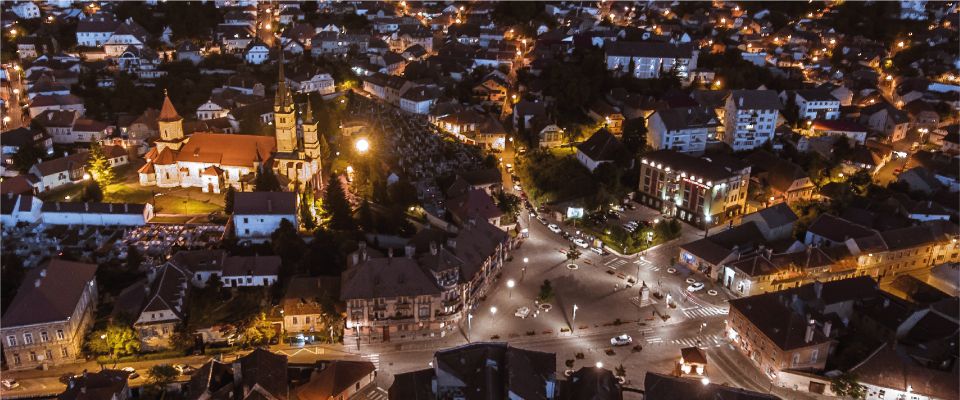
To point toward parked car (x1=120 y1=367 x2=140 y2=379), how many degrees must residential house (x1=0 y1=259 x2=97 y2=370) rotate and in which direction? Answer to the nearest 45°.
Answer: approximately 45° to its left

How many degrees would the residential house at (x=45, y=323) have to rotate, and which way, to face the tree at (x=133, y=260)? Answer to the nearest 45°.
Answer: approximately 135° to its left

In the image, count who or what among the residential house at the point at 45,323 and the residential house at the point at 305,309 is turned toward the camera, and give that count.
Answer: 2

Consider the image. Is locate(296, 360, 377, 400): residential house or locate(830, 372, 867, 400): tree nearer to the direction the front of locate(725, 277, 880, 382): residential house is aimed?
the residential house

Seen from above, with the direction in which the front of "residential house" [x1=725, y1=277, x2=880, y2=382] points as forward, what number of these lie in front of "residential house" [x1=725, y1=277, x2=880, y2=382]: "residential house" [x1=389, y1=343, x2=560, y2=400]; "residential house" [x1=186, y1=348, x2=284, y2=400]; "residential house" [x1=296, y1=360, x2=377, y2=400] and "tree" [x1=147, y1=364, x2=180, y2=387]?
4

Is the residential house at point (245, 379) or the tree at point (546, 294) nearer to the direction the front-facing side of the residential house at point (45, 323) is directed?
the residential house

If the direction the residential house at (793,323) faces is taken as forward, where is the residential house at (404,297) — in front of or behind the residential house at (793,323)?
in front

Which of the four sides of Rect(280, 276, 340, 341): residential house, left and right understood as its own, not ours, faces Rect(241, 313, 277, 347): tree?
right

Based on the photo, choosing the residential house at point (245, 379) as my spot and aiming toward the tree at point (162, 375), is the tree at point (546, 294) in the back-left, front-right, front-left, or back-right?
back-right

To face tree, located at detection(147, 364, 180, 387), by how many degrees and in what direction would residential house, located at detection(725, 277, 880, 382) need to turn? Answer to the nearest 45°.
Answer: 0° — it already faces it

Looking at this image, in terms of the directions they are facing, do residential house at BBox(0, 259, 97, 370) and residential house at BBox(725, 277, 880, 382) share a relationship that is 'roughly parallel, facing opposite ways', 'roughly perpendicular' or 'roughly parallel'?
roughly perpendicular

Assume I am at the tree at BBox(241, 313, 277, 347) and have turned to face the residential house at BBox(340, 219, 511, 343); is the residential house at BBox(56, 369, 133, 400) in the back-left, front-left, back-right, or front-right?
back-right

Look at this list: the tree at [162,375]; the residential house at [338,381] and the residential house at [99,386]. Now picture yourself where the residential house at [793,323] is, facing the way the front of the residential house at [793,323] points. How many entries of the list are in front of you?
3

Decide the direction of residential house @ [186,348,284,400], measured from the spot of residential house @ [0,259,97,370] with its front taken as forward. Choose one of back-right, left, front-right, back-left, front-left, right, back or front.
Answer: front-left

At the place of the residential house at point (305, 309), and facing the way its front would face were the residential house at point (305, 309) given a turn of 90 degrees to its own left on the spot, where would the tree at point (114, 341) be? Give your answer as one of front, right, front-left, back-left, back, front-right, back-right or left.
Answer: back
